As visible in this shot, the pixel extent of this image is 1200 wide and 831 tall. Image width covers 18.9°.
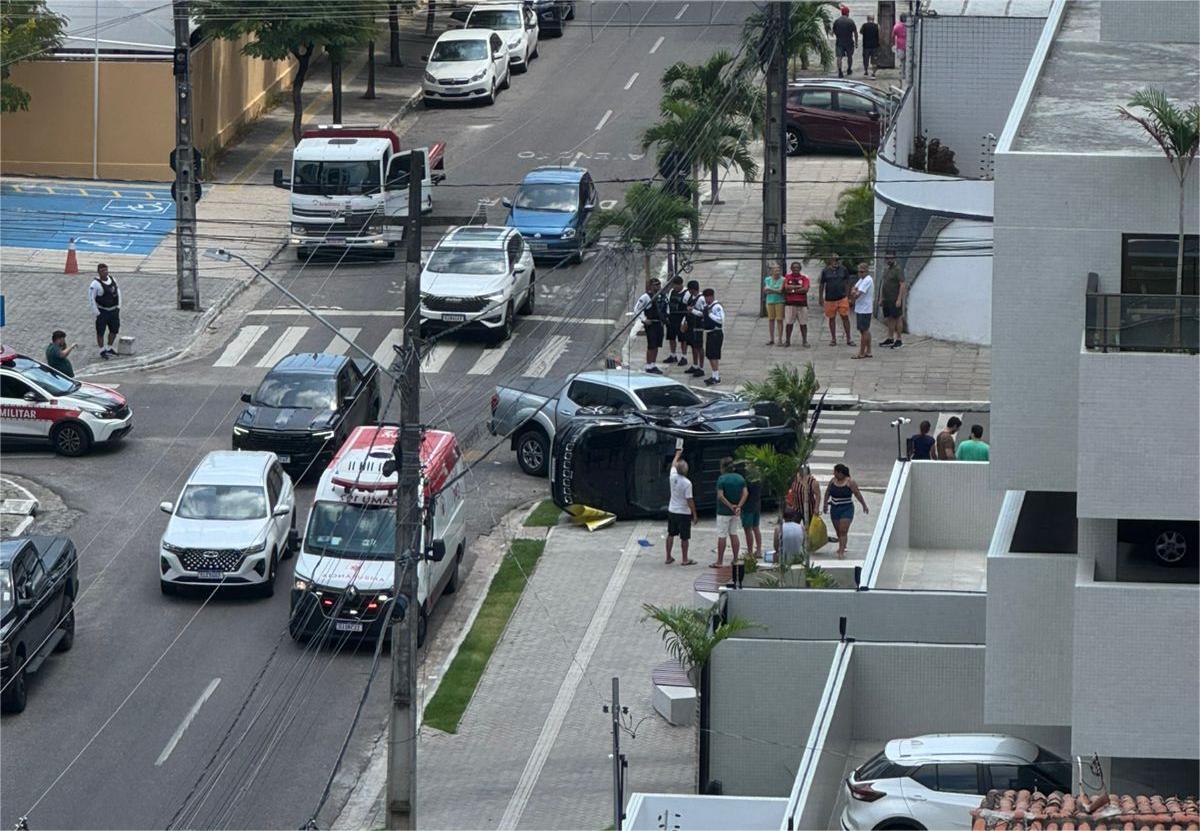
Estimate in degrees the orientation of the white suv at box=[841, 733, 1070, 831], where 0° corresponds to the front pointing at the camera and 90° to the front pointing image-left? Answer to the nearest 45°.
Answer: approximately 270°

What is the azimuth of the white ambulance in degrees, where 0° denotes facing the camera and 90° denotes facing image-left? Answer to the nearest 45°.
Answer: approximately 45°

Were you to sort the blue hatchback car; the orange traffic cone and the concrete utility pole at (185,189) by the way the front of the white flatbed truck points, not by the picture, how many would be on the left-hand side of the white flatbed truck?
1

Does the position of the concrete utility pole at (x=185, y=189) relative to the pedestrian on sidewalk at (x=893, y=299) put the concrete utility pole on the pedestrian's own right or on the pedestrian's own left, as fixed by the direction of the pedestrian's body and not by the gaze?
on the pedestrian's own right

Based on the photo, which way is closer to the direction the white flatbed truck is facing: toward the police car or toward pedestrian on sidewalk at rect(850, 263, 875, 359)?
the police car

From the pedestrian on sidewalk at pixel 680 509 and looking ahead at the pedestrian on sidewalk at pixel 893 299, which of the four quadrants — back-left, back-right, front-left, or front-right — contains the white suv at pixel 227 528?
back-left

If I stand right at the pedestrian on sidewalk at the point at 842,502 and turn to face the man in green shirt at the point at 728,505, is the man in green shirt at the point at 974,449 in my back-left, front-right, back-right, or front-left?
back-right

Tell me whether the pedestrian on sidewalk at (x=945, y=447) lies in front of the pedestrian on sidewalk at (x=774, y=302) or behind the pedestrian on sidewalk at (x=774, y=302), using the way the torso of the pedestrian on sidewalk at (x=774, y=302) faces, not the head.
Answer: in front

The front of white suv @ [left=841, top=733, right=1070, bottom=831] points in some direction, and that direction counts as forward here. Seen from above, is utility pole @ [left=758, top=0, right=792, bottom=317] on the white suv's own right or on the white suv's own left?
on the white suv's own left

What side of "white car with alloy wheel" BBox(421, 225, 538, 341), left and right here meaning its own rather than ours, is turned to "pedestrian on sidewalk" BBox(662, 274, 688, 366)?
left
